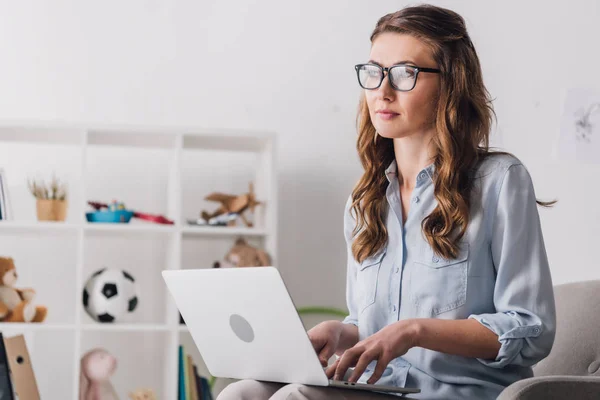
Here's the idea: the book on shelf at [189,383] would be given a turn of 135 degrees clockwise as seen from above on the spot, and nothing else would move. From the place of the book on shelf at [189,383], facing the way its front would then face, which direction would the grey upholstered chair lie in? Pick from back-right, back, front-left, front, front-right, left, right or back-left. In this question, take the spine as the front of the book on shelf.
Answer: back

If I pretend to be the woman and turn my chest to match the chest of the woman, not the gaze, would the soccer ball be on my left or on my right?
on my right

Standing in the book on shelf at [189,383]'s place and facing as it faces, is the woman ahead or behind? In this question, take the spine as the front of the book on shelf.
ahead

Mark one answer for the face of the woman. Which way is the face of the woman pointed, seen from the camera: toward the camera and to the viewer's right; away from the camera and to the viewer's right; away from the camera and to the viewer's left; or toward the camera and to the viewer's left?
toward the camera and to the viewer's left
